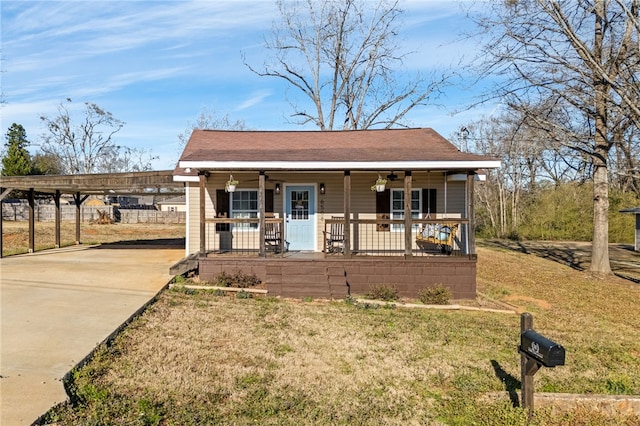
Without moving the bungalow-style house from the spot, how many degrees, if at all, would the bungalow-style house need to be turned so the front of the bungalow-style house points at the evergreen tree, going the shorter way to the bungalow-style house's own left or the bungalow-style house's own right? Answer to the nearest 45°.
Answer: approximately 135° to the bungalow-style house's own right

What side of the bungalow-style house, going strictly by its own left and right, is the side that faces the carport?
right

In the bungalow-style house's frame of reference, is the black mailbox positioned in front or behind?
in front

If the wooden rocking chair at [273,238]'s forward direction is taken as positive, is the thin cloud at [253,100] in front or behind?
behind

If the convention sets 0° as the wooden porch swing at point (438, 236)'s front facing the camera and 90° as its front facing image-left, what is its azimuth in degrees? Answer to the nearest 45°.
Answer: approximately 45°

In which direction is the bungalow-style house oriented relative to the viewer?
toward the camera

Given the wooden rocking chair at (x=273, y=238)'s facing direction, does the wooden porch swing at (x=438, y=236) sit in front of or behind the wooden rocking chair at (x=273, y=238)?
in front

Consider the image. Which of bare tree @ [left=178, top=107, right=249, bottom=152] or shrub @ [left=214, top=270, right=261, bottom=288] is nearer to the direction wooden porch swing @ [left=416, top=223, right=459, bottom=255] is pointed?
the shrub

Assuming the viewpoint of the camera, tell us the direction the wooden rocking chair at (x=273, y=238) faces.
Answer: facing the viewer and to the right of the viewer

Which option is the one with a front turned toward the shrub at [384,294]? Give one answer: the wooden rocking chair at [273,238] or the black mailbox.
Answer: the wooden rocking chair
